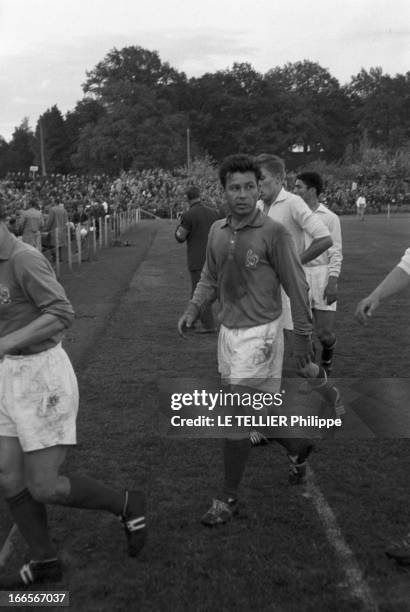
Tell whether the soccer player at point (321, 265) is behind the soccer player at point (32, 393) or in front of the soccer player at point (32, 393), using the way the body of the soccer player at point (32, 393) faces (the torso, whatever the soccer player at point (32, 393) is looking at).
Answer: behind

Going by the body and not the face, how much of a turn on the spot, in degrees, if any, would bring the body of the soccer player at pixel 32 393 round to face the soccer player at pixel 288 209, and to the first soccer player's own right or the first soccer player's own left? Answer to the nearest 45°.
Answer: approximately 180°

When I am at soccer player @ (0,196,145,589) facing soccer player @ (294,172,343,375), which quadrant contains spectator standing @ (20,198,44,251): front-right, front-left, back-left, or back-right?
front-left

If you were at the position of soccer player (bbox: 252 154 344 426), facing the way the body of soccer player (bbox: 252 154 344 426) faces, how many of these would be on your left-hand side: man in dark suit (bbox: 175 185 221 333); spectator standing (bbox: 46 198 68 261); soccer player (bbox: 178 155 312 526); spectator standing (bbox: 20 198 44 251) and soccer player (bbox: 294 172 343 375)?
1

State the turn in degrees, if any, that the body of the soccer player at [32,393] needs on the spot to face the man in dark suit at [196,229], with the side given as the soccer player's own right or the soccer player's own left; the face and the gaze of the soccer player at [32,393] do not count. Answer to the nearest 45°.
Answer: approximately 135° to the soccer player's own right

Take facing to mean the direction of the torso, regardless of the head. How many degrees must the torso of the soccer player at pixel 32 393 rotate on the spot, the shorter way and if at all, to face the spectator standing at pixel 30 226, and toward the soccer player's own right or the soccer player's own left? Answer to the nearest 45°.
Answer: approximately 135° to the soccer player's own right
